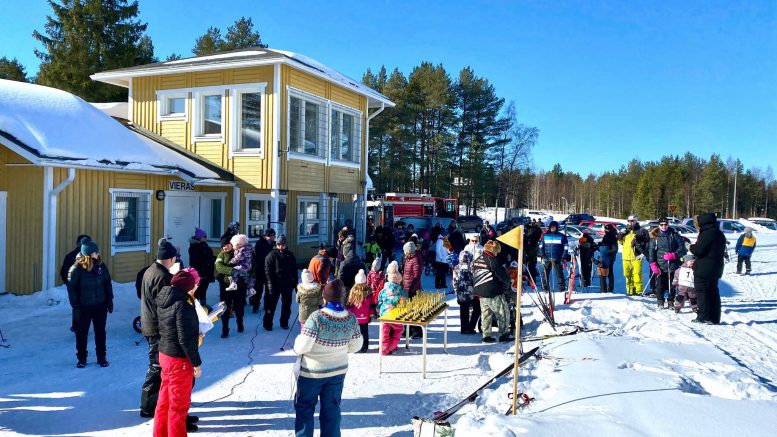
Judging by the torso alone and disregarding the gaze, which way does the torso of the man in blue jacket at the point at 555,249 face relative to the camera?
toward the camera

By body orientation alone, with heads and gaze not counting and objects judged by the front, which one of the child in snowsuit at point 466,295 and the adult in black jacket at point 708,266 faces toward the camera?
the child in snowsuit

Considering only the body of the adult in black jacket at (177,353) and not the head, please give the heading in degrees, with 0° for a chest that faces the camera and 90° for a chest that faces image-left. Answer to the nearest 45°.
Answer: approximately 225°

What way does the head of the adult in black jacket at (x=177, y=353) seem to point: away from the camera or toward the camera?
away from the camera

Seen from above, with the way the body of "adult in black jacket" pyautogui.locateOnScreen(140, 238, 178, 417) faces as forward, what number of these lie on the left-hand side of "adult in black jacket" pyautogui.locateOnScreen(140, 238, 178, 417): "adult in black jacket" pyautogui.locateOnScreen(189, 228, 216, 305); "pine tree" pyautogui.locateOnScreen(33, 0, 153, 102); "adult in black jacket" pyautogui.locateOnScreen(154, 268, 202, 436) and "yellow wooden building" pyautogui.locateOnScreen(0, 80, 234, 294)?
3

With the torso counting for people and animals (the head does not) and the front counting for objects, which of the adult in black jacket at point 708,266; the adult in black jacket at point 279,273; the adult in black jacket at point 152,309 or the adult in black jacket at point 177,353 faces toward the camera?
the adult in black jacket at point 279,273

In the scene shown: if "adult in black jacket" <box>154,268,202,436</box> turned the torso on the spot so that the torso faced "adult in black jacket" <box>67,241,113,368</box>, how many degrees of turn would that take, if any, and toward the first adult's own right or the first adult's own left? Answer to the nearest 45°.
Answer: approximately 45° to the first adult's own left

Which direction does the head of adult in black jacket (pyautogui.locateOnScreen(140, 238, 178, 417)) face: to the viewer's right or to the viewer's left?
to the viewer's right

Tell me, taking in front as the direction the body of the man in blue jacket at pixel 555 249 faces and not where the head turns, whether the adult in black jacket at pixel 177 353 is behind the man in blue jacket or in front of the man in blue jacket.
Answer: in front

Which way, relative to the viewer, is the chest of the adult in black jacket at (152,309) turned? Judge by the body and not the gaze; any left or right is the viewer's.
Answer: facing to the right of the viewer

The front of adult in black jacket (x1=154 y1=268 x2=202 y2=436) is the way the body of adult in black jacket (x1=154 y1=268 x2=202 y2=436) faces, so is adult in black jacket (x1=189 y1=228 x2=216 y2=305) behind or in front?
in front
